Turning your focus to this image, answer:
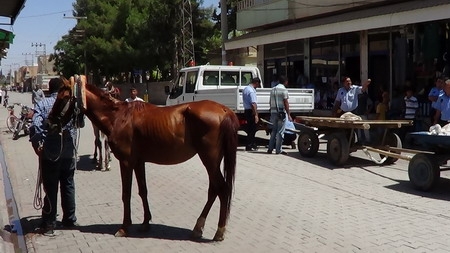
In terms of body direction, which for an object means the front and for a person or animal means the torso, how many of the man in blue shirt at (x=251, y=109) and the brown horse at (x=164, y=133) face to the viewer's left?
1

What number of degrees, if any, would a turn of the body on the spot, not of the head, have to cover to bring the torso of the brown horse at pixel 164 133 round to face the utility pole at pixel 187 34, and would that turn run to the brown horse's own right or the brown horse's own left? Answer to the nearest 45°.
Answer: approximately 90° to the brown horse's own right

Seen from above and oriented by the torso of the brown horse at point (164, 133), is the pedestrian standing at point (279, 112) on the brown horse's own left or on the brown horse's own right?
on the brown horse's own right

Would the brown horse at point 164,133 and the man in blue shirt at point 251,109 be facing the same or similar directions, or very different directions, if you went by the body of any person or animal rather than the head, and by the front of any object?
very different directions

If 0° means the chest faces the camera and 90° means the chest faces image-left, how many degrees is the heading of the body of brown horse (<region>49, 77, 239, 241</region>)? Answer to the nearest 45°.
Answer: approximately 90°
